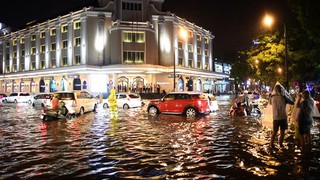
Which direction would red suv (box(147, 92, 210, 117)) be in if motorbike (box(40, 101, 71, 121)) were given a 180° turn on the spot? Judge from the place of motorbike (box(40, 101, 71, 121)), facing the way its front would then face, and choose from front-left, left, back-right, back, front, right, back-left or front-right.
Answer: back

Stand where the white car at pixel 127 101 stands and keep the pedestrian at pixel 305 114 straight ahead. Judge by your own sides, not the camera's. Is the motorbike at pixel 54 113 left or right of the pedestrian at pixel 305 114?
right

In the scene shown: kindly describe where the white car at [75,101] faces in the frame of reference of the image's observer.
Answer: facing away from the viewer and to the right of the viewer

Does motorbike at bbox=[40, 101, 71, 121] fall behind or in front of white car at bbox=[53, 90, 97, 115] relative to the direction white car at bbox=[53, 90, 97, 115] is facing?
behind

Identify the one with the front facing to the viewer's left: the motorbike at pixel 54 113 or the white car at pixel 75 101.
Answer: the motorbike

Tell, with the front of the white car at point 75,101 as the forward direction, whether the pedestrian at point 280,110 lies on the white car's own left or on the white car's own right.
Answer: on the white car's own right

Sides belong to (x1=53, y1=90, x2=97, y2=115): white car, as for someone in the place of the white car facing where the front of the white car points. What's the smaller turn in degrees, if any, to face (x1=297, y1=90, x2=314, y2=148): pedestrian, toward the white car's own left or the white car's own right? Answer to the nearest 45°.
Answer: approximately 90° to the white car's own right
